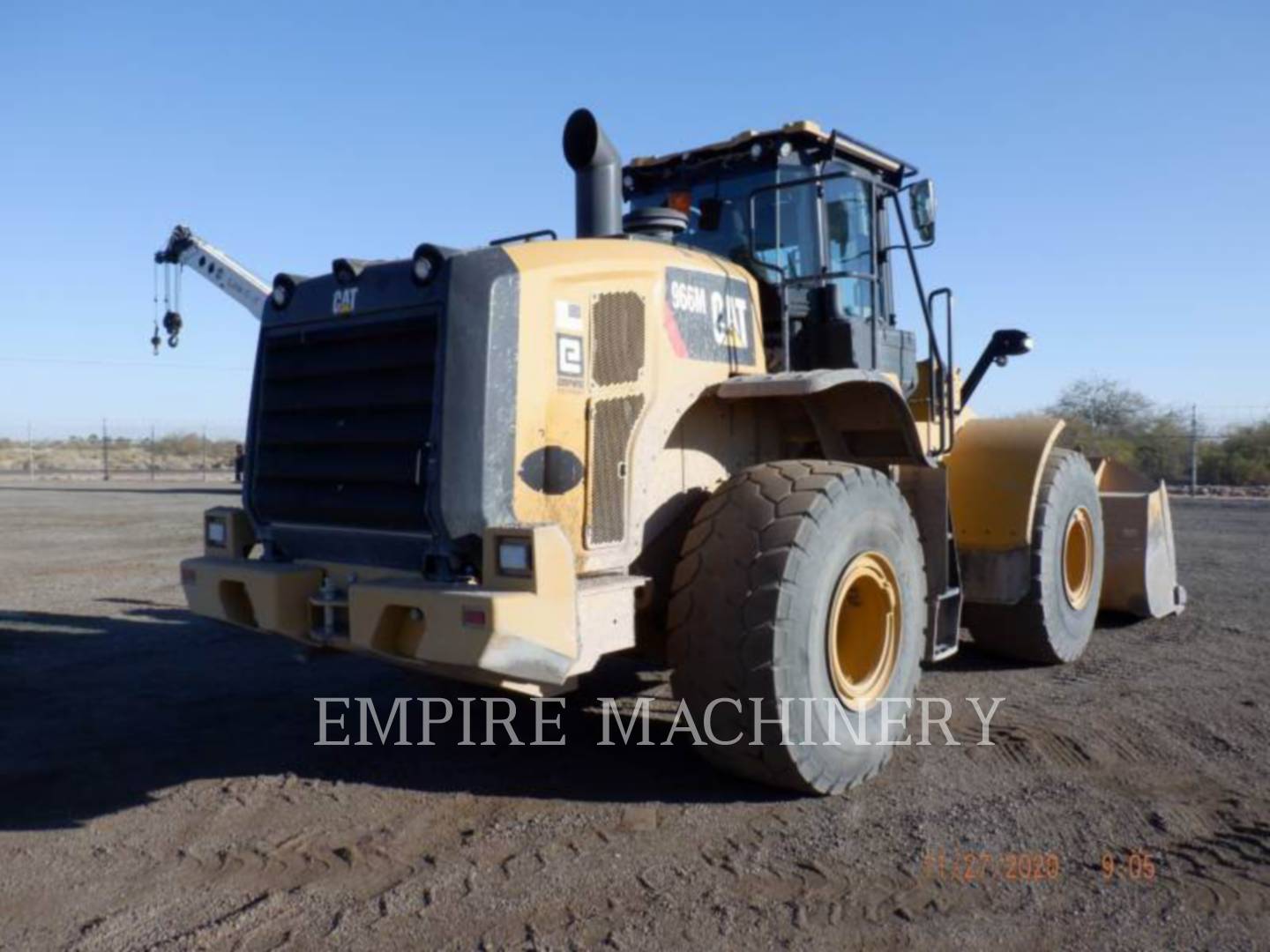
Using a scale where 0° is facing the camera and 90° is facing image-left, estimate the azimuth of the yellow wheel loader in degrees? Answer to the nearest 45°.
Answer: approximately 225°
